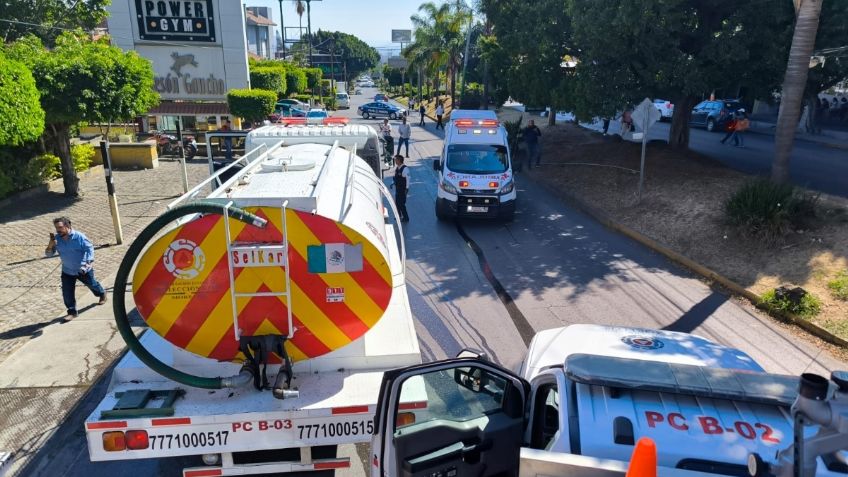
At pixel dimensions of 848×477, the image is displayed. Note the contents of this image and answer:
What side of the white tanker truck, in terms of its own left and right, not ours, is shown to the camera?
back

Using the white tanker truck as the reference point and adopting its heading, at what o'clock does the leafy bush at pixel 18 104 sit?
The leafy bush is roughly at 11 o'clock from the white tanker truck.

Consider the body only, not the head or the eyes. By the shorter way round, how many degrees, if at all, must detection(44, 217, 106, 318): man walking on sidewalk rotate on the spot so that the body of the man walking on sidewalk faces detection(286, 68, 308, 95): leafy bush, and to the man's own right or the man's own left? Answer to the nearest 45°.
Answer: approximately 180°

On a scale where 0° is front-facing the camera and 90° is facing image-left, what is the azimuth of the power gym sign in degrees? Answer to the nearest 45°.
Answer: approximately 0°

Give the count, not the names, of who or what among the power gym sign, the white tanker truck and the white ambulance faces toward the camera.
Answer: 2

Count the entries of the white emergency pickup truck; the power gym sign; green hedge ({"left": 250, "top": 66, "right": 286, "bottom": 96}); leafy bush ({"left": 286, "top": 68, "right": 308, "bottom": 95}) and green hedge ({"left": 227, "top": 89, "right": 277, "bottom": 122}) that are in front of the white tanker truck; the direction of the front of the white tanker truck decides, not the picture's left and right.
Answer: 4

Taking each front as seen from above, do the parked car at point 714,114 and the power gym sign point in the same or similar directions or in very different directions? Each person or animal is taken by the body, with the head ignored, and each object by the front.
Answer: very different directions

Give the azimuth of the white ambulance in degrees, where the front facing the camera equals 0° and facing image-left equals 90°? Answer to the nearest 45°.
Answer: approximately 0°

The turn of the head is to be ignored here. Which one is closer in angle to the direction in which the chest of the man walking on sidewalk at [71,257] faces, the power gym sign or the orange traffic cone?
the orange traffic cone

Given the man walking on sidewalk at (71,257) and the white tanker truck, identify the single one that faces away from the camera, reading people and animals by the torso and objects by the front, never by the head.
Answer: the white tanker truck

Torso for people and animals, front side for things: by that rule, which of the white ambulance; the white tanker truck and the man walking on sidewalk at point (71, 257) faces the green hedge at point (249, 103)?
the white tanker truck

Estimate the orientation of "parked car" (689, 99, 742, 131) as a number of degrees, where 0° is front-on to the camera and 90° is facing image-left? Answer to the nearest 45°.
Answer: approximately 135°

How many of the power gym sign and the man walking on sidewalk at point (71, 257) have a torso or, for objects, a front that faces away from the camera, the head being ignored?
0
